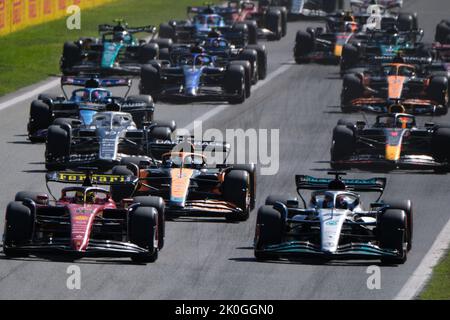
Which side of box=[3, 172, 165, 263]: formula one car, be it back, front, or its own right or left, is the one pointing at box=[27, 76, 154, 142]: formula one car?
back

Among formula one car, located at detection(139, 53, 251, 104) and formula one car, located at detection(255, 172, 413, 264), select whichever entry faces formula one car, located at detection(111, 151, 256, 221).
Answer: formula one car, located at detection(139, 53, 251, 104)

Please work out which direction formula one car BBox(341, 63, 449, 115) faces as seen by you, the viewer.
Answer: facing the viewer

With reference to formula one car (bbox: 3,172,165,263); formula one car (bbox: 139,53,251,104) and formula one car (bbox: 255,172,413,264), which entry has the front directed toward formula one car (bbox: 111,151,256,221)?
formula one car (bbox: 139,53,251,104)

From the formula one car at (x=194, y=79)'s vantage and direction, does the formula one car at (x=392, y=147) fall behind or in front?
in front

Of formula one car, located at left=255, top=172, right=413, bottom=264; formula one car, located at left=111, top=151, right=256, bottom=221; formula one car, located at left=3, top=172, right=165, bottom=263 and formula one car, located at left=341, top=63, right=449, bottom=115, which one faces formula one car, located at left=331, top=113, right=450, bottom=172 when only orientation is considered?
formula one car, located at left=341, top=63, right=449, bottom=115

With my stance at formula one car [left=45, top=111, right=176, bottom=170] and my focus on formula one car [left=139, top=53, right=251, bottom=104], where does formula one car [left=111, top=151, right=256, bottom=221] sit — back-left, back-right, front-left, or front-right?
back-right

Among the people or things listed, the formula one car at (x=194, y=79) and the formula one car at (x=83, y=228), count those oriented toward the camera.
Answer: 2

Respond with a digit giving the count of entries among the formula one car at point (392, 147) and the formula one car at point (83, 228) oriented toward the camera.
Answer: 2

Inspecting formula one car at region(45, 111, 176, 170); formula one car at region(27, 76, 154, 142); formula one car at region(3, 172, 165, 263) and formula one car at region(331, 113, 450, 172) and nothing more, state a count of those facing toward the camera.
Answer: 4

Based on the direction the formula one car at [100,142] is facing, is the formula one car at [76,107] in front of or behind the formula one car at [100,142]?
behind

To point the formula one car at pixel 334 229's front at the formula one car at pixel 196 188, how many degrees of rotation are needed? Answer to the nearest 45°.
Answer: approximately 135° to its right

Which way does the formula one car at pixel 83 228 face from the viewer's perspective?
toward the camera

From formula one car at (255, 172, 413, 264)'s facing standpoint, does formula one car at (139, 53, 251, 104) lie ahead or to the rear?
to the rear
